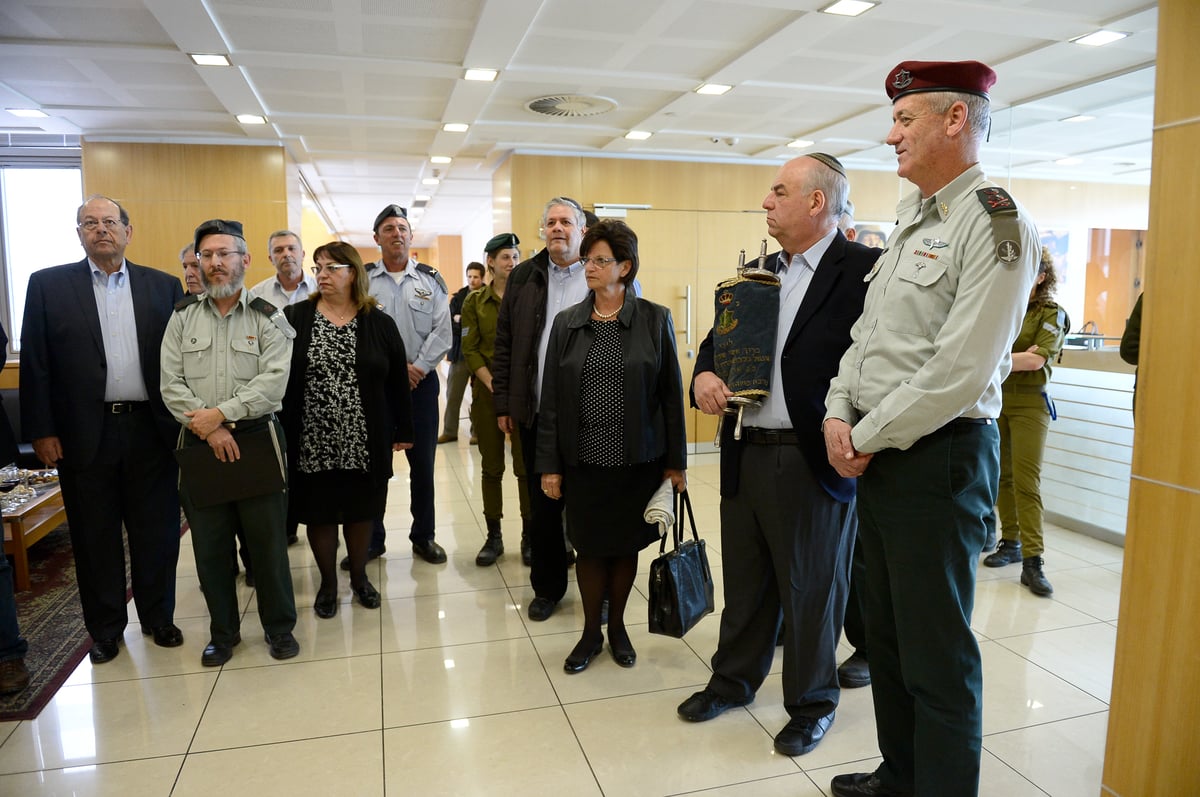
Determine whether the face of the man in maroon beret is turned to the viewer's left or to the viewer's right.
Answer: to the viewer's left

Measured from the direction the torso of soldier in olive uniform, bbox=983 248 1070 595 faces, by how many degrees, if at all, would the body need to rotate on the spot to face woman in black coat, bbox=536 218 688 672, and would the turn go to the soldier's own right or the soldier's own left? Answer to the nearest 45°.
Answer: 0° — they already face them

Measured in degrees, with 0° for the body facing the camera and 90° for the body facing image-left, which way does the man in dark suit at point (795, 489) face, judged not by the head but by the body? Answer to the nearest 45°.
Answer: approximately 45°

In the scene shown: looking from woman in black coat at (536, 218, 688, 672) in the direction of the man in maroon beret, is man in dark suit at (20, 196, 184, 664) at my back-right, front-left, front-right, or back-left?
back-right

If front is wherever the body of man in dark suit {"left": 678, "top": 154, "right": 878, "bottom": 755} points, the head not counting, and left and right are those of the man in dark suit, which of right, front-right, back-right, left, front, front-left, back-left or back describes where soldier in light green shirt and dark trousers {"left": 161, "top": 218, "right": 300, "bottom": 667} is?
front-right

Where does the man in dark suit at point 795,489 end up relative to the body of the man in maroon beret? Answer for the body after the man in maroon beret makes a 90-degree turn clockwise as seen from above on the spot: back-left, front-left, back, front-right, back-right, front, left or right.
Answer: front

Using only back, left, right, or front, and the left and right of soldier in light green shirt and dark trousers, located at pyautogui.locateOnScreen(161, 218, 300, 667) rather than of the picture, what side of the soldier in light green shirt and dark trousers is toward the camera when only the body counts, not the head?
front

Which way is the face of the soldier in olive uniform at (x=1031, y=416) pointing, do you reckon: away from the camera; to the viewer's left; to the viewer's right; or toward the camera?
to the viewer's left

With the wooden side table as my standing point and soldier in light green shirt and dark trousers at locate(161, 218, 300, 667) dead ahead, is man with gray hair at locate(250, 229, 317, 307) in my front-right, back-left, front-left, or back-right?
front-left

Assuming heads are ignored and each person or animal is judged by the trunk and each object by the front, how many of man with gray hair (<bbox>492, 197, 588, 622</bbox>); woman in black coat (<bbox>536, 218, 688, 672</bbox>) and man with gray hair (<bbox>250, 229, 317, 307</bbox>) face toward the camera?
3

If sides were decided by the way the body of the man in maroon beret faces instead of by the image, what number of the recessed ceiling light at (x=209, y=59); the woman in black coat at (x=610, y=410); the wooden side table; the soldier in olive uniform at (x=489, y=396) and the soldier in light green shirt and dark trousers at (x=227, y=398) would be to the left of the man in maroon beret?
0

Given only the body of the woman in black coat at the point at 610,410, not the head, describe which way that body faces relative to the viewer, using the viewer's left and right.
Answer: facing the viewer

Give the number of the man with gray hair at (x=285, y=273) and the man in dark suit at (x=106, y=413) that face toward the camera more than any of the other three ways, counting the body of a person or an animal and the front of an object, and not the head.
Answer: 2

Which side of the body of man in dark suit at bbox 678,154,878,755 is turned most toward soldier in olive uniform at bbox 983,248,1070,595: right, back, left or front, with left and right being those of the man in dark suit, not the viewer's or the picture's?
back

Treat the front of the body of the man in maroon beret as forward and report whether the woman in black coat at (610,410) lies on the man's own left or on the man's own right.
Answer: on the man's own right

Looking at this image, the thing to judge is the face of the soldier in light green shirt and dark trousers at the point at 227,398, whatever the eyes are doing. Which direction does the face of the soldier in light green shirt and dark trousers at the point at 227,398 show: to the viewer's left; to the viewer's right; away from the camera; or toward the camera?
toward the camera

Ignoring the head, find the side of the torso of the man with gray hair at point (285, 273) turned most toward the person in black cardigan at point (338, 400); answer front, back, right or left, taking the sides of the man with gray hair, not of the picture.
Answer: front

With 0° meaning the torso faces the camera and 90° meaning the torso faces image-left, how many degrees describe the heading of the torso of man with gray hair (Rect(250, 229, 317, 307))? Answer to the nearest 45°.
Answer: approximately 0°

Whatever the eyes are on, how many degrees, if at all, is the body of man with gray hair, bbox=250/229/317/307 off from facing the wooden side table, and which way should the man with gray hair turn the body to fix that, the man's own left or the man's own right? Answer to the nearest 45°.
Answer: approximately 90° to the man's own right
